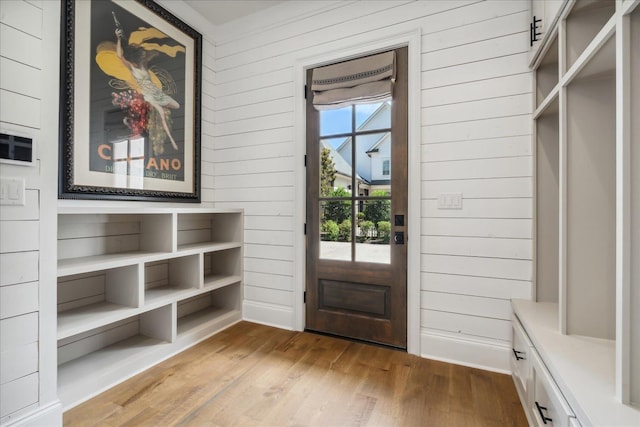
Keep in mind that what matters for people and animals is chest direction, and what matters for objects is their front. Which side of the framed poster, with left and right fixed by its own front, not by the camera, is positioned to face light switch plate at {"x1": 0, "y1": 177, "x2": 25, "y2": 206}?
right

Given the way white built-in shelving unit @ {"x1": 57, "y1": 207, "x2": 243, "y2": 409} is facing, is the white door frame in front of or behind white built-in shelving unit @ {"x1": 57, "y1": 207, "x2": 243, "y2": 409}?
in front

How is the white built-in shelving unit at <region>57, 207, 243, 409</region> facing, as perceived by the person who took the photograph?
facing the viewer and to the right of the viewer

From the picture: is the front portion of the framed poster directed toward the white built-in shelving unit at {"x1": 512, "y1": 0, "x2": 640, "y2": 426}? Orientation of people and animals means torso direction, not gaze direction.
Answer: yes

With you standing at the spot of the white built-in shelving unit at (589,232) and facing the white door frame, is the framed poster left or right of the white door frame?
left

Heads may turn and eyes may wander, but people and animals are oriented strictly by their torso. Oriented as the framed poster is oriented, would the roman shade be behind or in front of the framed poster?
in front

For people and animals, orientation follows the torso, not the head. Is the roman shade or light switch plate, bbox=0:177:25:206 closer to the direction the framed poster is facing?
the roman shade

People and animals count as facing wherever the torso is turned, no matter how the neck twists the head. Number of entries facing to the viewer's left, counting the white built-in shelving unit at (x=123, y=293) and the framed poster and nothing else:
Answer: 0

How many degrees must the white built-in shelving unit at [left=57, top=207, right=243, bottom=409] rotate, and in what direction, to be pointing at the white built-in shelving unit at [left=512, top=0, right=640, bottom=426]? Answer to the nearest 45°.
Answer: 0° — it already faces it

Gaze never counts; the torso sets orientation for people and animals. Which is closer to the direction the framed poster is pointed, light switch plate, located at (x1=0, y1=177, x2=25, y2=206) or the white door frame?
the white door frame

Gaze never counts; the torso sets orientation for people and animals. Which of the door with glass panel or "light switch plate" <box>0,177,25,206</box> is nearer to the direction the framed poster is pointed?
the door with glass panel

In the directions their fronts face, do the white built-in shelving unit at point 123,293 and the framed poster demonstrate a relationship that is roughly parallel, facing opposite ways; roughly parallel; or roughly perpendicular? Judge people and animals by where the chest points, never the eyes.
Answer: roughly parallel

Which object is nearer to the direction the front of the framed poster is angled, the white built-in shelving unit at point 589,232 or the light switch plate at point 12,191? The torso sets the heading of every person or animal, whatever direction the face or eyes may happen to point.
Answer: the white built-in shelving unit
